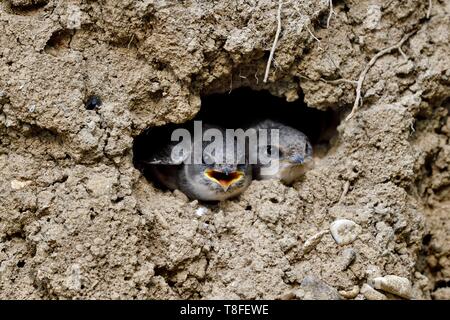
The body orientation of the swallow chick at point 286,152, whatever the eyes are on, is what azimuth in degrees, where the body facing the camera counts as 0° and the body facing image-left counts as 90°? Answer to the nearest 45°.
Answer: approximately 315°

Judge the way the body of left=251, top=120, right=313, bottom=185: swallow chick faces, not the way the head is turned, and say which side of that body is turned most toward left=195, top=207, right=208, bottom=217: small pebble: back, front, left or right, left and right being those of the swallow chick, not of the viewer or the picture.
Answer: right

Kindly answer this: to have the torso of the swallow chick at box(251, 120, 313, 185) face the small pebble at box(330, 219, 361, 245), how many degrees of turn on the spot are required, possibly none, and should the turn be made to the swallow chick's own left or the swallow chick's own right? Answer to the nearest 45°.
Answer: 0° — it already faces it

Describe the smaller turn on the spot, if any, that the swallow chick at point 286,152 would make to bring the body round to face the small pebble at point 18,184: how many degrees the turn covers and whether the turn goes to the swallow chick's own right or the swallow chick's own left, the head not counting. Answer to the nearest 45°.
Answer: approximately 90° to the swallow chick's own right

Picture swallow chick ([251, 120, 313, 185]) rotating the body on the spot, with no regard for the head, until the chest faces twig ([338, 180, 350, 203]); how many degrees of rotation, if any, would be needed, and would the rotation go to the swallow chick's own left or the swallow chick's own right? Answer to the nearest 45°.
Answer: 0° — it already faces it
